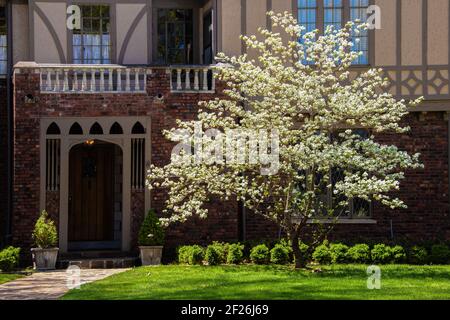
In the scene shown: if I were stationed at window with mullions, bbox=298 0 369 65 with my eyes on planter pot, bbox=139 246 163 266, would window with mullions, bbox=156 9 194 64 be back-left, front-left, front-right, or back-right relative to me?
front-right

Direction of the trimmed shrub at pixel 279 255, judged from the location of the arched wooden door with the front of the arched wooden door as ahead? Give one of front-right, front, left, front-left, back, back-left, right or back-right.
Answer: front-left

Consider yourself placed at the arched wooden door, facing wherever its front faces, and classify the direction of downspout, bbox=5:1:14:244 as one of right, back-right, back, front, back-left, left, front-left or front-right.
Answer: right

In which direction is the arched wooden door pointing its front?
toward the camera

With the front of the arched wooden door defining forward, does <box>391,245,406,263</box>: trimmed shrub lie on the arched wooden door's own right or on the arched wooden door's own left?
on the arched wooden door's own left

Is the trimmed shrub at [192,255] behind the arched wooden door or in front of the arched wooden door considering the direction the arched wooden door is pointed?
in front

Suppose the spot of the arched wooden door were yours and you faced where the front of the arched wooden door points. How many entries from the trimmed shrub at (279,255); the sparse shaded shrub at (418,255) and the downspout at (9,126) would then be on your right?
1

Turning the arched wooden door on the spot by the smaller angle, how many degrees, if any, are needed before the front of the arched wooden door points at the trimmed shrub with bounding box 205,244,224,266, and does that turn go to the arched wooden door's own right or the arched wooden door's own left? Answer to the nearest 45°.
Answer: approximately 45° to the arched wooden door's own left

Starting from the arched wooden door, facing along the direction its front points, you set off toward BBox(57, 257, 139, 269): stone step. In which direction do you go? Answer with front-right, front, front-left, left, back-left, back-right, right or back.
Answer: front

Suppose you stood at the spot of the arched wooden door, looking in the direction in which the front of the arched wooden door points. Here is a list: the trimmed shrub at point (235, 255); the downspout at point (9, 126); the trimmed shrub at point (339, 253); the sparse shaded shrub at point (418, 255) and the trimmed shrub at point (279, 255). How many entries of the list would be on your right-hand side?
1

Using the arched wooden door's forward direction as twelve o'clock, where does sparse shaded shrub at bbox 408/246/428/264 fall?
The sparse shaded shrub is roughly at 10 o'clock from the arched wooden door.

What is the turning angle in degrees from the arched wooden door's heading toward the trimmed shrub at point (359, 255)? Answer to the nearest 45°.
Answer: approximately 45° to its left

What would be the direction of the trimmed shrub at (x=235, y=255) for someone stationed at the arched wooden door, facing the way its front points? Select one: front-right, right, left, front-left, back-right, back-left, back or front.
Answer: front-left
